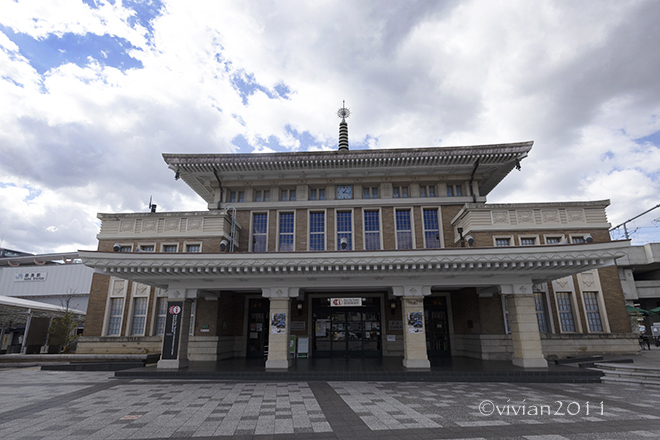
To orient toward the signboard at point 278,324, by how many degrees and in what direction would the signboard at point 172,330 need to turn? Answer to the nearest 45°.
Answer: approximately 45° to its left

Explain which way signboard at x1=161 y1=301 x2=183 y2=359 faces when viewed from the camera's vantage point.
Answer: facing the viewer

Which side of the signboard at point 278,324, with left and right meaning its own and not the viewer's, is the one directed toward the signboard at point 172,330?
right

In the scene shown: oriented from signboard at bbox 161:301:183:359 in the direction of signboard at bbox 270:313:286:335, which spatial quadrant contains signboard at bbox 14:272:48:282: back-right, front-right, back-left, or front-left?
back-left

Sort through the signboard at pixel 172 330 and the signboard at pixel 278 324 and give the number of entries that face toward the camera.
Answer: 2

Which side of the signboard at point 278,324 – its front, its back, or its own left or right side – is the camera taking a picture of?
front

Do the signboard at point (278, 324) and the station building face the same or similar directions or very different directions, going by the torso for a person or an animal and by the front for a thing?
same or similar directions

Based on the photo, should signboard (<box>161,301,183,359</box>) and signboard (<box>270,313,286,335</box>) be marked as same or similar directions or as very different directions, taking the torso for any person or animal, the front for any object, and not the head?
same or similar directions

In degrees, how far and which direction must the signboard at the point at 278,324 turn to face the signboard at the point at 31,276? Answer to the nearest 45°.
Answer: approximately 135° to its right

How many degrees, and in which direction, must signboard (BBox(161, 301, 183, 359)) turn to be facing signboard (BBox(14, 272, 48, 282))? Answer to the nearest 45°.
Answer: approximately 135° to its right

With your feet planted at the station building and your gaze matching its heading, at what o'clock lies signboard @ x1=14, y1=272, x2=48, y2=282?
The signboard is roughly at 4 o'clock from the station building.

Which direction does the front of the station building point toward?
toward the camera
